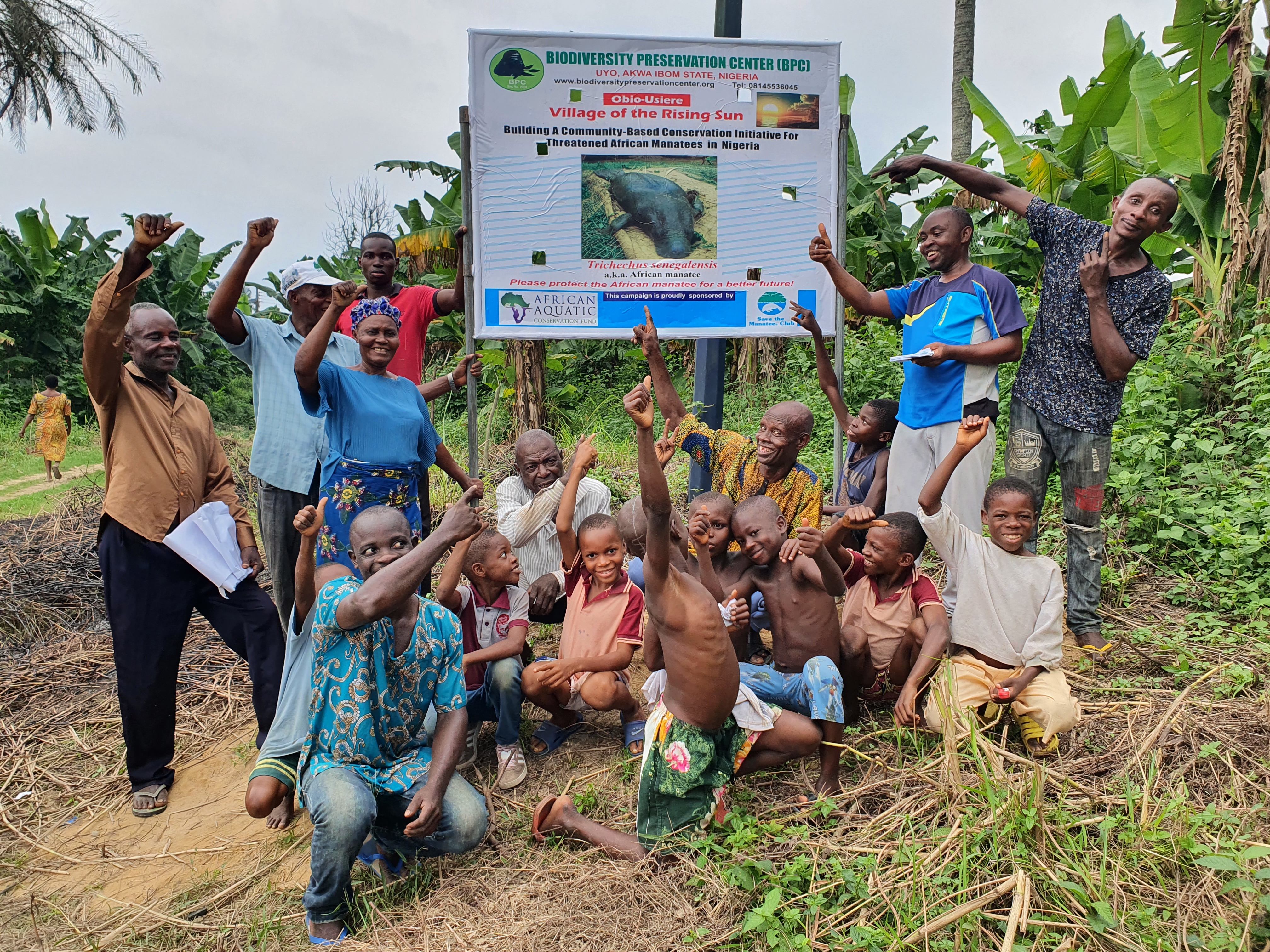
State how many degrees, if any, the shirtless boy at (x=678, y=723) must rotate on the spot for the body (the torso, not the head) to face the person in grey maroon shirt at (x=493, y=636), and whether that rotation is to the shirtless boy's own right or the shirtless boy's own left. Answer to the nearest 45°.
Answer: approximately 135° to the shirtless boy's own left

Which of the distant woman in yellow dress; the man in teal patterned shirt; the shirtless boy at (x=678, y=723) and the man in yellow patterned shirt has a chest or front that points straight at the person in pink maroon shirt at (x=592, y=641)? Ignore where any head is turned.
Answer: the man in yellow patterned shirt

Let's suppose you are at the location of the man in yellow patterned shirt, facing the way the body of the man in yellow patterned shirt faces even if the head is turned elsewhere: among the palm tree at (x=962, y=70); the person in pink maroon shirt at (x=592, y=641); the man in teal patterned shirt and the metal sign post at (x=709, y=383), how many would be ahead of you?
2

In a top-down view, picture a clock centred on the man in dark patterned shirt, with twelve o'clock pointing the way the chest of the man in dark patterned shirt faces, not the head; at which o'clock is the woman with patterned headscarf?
The woman with patterned headscarf is roughly at 2 o'clock from the man in dark patterned shirt.
